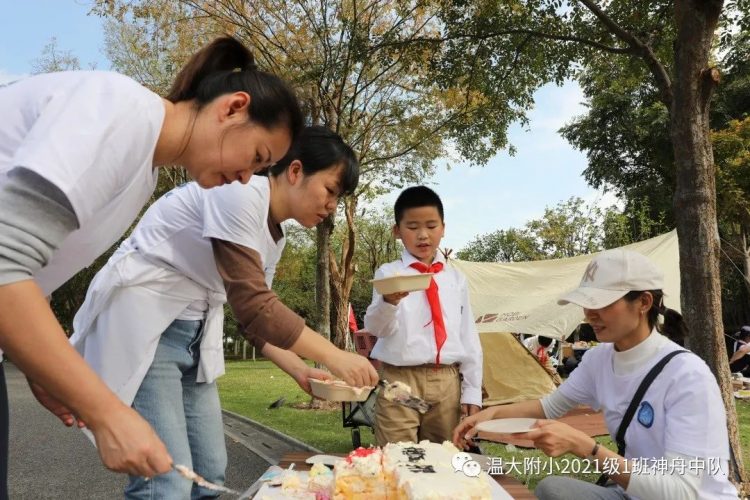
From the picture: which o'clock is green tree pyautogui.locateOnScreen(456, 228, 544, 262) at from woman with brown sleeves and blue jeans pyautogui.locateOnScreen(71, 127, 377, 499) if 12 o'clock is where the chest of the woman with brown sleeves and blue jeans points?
The green tree is roughly at 10 o'clock from the woman with brown sleeves and blue jeans.

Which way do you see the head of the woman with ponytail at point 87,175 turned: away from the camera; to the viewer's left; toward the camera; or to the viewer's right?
to the viewer's right

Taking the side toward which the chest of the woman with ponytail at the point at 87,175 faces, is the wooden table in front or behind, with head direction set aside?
in front

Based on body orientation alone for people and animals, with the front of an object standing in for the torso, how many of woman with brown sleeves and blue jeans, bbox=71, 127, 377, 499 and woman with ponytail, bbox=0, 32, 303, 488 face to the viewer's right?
2

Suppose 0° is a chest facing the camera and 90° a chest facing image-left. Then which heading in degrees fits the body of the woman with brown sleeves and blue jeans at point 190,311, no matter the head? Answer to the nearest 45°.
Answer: approximately 270°

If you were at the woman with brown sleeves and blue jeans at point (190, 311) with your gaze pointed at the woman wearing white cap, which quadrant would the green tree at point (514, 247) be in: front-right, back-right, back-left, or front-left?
front-left

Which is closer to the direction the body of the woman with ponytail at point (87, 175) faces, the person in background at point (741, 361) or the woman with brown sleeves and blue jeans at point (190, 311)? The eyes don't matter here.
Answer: the person in background

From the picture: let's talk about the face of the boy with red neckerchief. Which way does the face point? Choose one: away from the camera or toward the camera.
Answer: toward the camera

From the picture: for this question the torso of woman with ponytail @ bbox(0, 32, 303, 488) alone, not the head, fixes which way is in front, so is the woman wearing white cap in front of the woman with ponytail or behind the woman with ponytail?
in front

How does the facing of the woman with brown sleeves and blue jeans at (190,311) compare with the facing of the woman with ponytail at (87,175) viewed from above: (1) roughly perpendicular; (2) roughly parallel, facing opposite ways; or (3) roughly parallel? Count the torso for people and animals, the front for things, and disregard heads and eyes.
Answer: roughly parallel

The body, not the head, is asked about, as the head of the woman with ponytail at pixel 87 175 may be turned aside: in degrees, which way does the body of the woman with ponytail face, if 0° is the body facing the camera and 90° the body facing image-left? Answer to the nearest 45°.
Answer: approximately 270°
